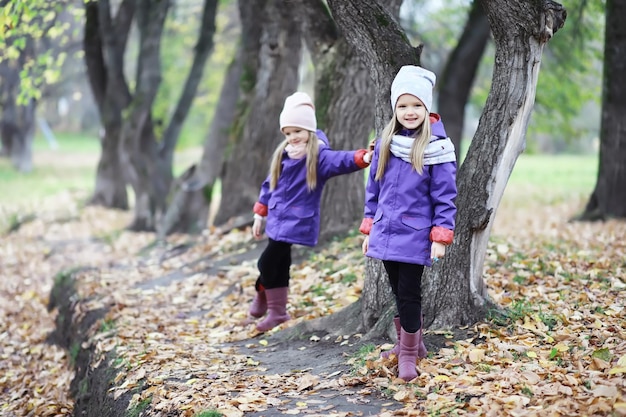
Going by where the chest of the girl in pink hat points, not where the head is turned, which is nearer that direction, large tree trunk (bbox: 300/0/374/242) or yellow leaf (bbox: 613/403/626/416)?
the yellow leaf

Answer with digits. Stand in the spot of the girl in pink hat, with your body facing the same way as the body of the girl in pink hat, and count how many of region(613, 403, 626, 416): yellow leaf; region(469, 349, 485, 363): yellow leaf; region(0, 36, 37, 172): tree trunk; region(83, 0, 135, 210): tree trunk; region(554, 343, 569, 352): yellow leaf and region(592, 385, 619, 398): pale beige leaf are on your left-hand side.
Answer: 4

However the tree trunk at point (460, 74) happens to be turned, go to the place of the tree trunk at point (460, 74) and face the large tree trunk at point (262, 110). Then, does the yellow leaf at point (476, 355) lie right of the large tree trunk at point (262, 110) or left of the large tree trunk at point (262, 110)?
left

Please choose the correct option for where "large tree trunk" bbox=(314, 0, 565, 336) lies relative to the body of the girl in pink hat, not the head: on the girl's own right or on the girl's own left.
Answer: on the girl's own left

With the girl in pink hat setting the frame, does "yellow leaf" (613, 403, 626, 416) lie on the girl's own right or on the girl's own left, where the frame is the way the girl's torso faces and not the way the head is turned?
on the girl's own left

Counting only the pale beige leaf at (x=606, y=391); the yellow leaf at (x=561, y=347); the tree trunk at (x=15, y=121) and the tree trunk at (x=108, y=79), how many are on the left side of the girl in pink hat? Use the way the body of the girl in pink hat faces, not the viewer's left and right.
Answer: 2

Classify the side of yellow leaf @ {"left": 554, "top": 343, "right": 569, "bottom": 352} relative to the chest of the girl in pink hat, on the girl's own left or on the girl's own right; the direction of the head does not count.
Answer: on the girl's own left

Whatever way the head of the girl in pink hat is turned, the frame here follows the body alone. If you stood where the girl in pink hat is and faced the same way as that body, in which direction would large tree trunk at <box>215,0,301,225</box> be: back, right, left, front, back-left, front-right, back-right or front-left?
back-right

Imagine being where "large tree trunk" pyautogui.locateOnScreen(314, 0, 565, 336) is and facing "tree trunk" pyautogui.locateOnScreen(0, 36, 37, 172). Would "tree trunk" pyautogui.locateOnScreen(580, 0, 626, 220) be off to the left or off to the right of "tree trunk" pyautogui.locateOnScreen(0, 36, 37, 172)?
right

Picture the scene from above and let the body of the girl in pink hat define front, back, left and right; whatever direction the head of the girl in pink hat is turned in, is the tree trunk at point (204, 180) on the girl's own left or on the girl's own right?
on the girl's own right

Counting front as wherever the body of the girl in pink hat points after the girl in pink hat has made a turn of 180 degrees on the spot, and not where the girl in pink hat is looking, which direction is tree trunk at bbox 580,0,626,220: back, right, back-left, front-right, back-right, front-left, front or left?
front

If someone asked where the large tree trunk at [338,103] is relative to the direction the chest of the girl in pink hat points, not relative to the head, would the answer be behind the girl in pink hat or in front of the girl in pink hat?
behind
